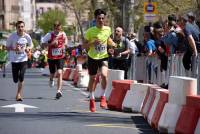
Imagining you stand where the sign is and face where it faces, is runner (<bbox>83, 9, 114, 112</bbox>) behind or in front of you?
in front

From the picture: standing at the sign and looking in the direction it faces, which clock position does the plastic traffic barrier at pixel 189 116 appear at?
The plastic traffic barrier is roughly at 12 o'clock from the sign.

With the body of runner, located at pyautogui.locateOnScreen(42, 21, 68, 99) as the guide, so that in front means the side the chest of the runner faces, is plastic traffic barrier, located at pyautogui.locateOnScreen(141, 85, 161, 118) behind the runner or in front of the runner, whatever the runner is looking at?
in front

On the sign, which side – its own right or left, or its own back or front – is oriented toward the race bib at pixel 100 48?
front

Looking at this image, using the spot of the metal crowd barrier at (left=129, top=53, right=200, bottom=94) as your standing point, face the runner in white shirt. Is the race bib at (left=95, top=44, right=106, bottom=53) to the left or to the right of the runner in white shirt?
left

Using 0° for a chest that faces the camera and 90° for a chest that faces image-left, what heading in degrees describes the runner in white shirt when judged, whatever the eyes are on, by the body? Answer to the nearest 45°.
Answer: approximately 0°

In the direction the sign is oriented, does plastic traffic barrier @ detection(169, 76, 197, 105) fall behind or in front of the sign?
in front
